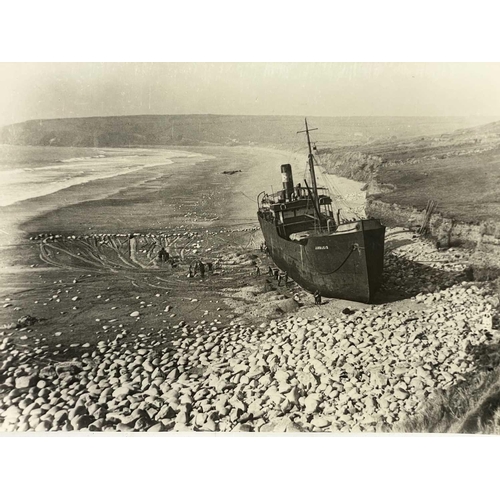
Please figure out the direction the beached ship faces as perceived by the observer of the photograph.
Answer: facing the viewer and to the right of the viewer

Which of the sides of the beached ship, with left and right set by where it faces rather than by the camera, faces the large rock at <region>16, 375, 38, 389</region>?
right
